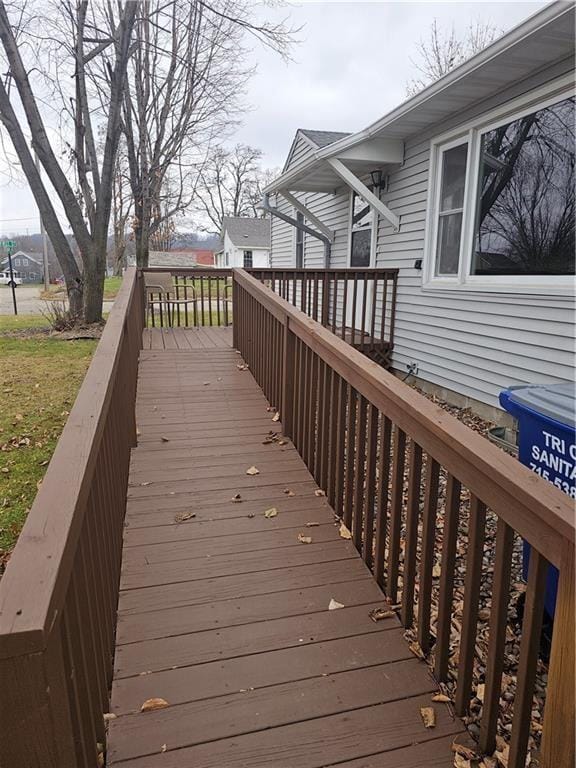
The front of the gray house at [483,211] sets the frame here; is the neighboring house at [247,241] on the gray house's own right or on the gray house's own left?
on the gray house's own right

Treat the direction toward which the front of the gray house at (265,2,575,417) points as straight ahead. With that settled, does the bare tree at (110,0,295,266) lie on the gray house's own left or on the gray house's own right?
on the gray house's own right

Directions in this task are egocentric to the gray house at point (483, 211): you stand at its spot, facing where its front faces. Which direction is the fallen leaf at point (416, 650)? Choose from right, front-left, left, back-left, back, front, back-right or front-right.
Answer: front-left

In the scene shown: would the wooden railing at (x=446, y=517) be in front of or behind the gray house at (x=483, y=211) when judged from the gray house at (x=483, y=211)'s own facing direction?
in front

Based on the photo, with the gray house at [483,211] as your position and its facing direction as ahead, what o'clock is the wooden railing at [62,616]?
The wooden railing is roughly at 11 o'clock from the gray house.

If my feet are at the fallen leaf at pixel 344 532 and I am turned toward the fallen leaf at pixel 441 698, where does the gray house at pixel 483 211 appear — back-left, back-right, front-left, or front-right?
back-left

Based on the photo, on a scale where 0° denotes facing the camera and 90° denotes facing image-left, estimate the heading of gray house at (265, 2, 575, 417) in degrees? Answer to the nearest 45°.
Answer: approximately 45°

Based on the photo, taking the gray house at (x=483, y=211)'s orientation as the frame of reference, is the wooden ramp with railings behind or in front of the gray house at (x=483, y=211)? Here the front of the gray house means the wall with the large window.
in front

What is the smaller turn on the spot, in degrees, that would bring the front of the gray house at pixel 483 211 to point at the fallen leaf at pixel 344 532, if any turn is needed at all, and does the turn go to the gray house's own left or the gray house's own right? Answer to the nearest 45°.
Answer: approximately 45° to the gray house's own left

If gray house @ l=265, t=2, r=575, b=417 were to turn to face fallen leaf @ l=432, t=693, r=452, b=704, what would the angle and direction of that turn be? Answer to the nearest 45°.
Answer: approximately 45° to its left
